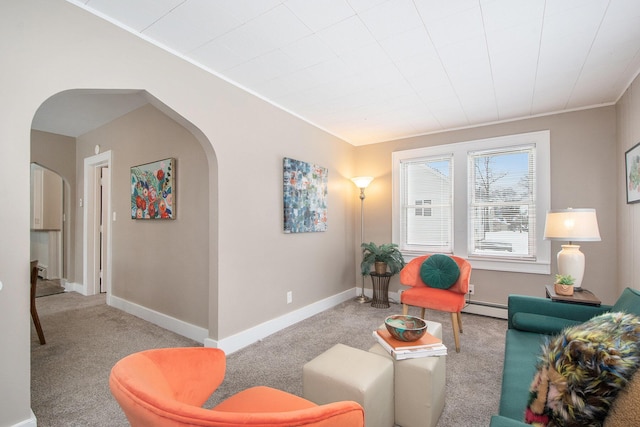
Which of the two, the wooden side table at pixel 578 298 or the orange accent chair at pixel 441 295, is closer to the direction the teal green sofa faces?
the orange accent chair

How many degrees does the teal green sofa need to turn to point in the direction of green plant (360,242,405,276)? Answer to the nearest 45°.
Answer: approximately 45° to its right

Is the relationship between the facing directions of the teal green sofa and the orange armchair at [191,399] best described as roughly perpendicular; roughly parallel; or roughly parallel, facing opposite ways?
roughly perpendicular

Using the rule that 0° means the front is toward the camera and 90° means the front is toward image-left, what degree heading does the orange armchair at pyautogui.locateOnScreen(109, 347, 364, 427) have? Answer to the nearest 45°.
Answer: approximately 225°

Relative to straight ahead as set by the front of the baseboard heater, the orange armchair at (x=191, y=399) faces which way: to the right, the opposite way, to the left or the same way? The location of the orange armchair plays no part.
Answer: the opposite way

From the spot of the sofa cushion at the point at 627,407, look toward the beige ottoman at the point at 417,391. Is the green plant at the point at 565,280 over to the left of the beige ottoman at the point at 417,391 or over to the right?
right

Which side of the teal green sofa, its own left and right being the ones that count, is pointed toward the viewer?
left

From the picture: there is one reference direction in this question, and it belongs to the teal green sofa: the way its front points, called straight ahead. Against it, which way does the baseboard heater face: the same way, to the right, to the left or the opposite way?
to the left
